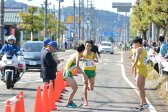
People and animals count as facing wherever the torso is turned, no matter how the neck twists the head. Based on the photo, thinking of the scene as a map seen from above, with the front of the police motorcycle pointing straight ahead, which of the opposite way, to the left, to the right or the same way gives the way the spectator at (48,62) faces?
to the left

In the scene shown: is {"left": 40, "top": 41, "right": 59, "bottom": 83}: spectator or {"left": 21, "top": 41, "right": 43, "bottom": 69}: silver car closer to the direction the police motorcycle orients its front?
the spectator

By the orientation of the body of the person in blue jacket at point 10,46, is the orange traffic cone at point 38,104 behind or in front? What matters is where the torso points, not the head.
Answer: in front

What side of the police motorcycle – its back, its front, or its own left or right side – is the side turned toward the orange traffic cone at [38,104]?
front

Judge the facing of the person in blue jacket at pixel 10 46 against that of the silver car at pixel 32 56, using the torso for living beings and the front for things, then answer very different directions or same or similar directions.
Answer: same or similar directions

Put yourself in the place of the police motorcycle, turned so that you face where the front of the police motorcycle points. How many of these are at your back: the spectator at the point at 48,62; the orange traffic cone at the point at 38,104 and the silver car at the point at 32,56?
1

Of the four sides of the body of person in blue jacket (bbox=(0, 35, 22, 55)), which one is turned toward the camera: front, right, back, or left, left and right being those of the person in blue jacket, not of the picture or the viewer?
front

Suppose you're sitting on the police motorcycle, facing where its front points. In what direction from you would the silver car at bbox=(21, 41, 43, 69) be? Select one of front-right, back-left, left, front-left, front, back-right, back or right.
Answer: back

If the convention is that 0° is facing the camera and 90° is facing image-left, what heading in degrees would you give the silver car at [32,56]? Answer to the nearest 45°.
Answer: approximately 0°

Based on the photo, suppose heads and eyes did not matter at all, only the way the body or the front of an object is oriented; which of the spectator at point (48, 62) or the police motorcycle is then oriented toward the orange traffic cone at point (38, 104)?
the police motorcycle

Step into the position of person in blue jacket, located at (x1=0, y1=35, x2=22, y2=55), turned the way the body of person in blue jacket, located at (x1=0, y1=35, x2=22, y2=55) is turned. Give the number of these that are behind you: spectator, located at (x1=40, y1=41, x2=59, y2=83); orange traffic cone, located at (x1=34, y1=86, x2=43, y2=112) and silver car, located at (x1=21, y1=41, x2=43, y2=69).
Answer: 1

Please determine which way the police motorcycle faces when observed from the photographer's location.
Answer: facing the viewer

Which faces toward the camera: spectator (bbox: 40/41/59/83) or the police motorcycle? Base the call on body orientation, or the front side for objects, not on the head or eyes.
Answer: the police motorcycle

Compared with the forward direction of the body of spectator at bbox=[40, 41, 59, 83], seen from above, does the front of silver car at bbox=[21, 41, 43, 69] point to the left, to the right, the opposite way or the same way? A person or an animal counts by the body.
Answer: to the right

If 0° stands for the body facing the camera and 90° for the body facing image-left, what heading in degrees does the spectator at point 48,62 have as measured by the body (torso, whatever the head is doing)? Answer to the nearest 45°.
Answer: approximately 270°

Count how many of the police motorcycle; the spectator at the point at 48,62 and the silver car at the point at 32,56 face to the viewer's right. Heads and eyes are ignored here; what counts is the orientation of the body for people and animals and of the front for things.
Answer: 1

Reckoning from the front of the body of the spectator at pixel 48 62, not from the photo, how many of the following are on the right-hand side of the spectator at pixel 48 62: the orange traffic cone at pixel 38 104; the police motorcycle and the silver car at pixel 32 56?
1
